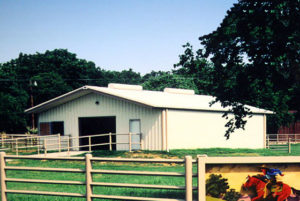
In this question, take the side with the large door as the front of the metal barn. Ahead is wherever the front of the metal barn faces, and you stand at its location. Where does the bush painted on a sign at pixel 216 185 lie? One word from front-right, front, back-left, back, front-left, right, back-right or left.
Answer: front-left

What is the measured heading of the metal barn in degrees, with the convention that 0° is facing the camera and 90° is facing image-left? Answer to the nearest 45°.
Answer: approximately 45°

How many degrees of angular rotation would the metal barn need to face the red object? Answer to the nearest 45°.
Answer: approximately 45° to its left
